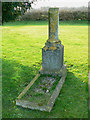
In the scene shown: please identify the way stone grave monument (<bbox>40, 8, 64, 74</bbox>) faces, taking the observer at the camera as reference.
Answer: facing the viewer
